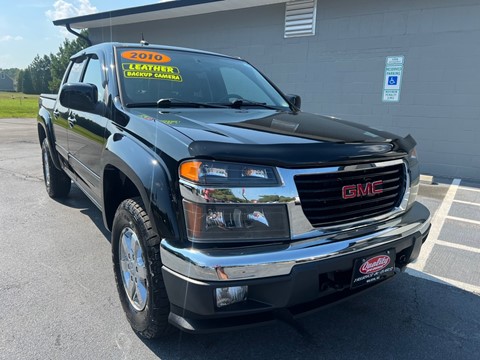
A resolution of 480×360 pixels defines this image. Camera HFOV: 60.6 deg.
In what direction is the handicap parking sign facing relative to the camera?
toward the camera

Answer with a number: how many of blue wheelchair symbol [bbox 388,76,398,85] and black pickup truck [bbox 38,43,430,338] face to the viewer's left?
0

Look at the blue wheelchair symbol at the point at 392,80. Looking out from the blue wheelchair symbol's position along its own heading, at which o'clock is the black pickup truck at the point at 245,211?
The black pickup truck is roughly at 12 o'clock from the blue wheelchair symbol.

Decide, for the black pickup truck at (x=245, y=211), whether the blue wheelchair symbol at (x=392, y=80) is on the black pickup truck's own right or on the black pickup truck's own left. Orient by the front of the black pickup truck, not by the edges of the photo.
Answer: on the black pickup truck's own left

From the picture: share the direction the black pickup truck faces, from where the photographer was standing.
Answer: facing the viewer and to the right of the viewer
